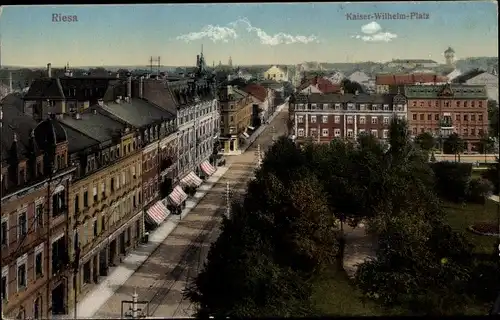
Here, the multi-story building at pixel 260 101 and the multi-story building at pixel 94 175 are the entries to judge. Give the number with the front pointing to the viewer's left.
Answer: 0

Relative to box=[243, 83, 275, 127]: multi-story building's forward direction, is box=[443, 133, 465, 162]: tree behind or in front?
in front

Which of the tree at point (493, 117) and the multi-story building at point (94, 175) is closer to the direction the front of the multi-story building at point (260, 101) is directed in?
the tree

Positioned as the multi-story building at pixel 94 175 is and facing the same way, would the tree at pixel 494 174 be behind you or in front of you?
in front

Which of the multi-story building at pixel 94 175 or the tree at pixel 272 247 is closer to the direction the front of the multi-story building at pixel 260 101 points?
the tree

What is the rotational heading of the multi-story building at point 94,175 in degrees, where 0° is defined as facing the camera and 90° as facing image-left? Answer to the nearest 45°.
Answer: approximately 315°
